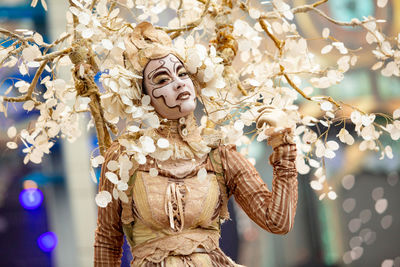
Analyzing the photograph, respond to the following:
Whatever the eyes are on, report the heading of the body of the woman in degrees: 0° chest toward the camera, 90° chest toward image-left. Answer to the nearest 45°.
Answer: approximately 0°
